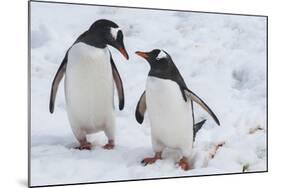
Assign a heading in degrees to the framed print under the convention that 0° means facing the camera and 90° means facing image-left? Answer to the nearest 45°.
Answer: approximately 315°
